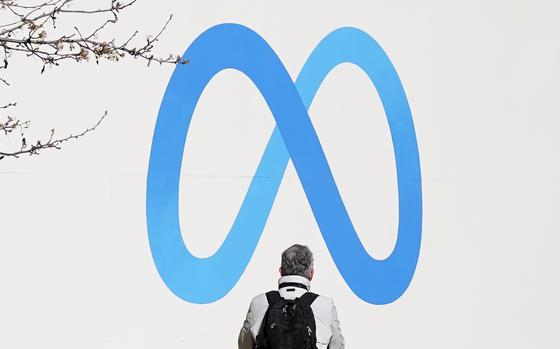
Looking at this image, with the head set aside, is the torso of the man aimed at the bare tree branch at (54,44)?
no

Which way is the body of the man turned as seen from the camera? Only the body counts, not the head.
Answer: away from the camera

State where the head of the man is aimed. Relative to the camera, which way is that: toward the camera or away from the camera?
away from the camera
